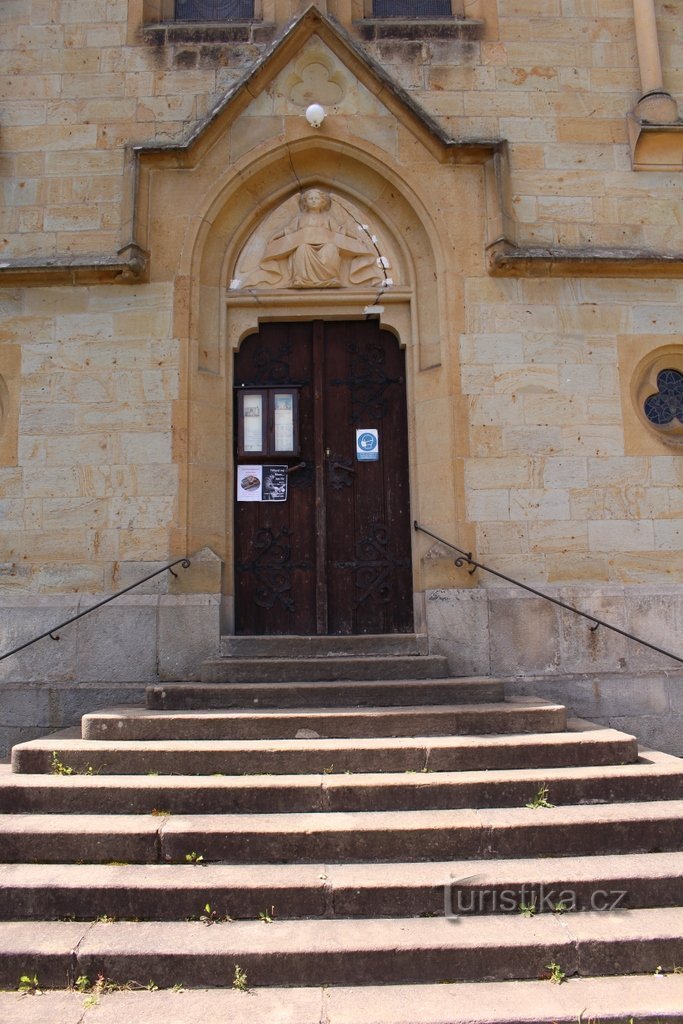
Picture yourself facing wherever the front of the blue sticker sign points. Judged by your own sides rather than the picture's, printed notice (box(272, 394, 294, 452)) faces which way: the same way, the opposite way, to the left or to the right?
the same way

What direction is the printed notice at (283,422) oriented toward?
toward the camera

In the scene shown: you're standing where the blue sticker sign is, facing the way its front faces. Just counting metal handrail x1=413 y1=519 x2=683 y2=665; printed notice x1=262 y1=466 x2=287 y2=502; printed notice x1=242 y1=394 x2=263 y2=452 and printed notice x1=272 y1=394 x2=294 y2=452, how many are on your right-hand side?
3

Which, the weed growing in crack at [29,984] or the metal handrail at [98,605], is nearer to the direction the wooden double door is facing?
the weed growing in crack

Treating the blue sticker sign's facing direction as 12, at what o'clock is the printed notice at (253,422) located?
The printed notice is roughly at 3 o'clock from the blue sticker sign.

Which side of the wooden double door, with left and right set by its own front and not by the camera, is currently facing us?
front

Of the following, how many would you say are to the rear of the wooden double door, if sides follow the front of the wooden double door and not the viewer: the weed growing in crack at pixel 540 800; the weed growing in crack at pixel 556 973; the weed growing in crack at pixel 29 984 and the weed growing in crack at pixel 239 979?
0

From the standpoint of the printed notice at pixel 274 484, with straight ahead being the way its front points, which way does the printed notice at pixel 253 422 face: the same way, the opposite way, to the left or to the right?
the same way

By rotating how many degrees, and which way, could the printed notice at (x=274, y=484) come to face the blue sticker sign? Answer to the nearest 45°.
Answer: approximately 90° to its left

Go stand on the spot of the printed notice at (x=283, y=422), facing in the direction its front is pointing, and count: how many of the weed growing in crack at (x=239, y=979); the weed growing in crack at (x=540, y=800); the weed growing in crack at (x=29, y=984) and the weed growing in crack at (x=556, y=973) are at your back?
0

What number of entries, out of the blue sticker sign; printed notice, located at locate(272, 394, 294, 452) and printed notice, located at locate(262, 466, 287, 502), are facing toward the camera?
3

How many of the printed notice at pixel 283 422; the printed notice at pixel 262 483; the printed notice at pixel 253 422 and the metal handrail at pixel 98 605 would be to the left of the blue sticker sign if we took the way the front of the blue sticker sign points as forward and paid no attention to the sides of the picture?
0

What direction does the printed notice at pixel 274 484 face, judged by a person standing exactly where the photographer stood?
facing the viewer

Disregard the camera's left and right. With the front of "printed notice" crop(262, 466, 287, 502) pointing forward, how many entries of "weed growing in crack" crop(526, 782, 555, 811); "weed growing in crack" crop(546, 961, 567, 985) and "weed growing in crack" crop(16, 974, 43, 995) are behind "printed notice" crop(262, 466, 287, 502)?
0

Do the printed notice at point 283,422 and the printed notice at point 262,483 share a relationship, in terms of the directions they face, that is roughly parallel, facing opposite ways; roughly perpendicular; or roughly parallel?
roughly parallel

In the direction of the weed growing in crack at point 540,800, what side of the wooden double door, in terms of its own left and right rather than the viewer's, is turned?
front
